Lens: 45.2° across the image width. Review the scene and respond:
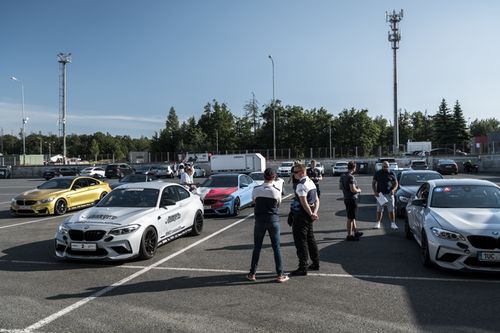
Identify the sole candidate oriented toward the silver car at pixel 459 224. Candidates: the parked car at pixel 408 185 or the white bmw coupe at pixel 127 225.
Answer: the parked car

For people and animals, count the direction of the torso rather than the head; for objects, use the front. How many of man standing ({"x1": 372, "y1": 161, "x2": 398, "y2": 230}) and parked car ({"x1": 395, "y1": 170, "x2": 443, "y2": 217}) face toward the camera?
2

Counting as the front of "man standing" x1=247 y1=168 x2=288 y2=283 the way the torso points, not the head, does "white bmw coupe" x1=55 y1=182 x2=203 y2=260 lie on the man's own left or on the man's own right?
on the man's own left

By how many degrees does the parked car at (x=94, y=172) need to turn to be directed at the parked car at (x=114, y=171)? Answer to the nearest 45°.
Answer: approximately 135° to its left

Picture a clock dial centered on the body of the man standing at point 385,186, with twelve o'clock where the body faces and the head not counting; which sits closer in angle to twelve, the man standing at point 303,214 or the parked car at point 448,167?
the man standing

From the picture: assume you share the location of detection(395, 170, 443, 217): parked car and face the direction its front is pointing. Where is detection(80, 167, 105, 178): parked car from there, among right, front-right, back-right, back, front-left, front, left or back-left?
back-right

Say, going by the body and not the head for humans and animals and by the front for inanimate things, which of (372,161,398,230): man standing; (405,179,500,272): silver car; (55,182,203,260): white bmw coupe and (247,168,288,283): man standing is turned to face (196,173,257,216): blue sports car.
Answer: (247,168,288,283): man standing

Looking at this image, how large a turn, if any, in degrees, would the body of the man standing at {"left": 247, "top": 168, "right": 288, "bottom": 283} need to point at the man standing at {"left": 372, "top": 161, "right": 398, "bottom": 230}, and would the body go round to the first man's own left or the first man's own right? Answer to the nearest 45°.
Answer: approximately 45° to the first man's own right

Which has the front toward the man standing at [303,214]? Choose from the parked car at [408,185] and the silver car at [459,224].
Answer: the parked car
